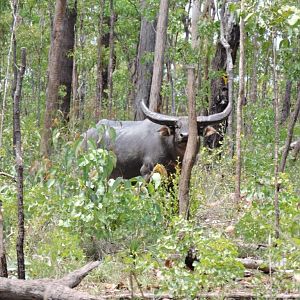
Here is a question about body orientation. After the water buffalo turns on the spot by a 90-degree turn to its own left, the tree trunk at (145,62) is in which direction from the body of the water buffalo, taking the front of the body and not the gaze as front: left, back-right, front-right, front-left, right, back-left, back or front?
front-left

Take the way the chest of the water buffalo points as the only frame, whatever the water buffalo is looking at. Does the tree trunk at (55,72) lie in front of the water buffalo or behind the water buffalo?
behind

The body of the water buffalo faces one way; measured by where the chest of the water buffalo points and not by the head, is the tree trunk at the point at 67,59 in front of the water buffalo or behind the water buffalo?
behind

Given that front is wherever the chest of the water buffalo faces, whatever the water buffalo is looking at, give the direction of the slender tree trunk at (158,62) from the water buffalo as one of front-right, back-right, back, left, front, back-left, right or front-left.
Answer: back-left

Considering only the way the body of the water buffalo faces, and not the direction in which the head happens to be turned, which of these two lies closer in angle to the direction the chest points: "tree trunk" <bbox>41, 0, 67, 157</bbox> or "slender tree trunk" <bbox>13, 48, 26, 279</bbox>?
the slender tree trunk

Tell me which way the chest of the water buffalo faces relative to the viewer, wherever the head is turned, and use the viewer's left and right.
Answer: facing the viewer and to the right of the viewer
